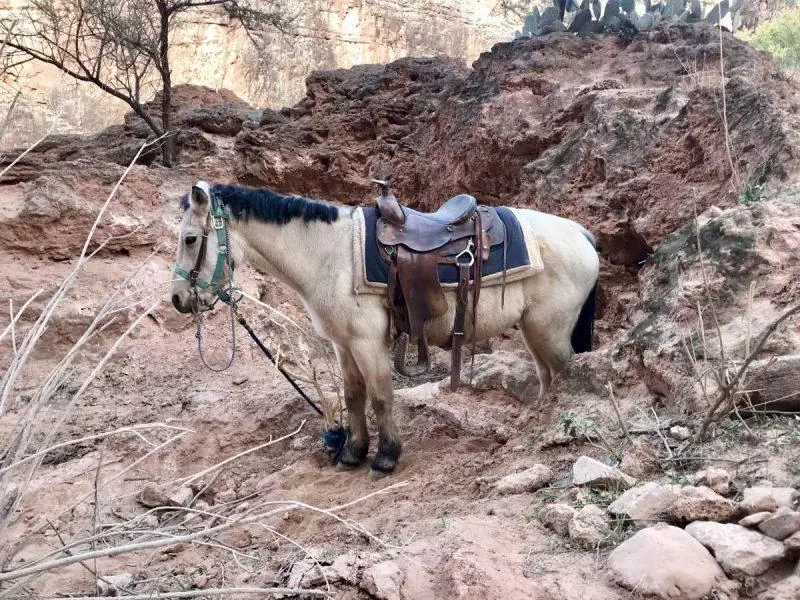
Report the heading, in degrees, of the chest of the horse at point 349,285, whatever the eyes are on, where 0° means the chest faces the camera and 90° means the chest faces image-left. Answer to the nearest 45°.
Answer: approximately 90°

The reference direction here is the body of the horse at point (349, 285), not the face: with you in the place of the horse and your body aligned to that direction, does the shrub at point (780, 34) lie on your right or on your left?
on your right

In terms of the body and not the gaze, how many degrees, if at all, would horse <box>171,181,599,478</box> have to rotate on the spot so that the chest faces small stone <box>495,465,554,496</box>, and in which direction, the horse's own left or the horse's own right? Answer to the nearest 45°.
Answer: approximately 135° to the horse's own left

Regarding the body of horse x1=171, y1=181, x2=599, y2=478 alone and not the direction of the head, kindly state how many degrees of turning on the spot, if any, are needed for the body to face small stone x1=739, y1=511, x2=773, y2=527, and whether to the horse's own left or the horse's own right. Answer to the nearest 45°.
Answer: approximately 135° to the horse's own left

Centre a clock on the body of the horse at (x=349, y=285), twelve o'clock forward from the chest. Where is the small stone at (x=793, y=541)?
The small stone is roughly at 8 o'clock from the horse.

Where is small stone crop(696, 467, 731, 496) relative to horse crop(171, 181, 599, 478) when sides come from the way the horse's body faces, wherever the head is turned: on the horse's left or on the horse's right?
on the horse's left
